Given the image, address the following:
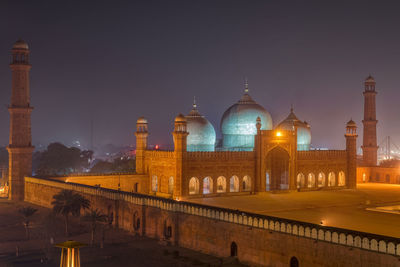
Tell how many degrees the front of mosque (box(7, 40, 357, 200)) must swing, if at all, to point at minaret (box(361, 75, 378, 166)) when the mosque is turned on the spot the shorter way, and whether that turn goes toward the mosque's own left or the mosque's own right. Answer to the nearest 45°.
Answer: approximately 90° to the mosque's own left

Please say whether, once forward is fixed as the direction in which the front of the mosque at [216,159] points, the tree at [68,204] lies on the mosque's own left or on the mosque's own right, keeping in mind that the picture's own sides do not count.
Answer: on the mosque's own right

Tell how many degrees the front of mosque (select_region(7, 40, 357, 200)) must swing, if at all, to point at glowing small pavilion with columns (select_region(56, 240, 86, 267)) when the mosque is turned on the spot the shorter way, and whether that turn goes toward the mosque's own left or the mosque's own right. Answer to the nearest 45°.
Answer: approximately 45° to the mosque's own right

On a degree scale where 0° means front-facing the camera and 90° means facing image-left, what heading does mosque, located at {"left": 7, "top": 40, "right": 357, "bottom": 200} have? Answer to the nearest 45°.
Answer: approximately 315°

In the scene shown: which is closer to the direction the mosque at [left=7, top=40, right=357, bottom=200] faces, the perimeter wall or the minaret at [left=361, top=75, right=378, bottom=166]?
the perimeter wall

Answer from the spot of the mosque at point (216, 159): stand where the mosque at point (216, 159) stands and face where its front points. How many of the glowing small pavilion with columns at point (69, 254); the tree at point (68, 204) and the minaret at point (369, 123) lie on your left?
1
